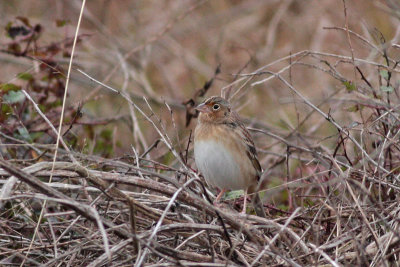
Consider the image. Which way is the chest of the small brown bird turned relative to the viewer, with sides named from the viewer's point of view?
facing the viewer and to the left of the viewer

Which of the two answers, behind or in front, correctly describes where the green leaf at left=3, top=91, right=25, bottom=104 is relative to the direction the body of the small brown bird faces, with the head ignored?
in front

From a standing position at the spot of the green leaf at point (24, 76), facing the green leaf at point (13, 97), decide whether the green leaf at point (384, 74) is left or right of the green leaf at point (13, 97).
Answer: left

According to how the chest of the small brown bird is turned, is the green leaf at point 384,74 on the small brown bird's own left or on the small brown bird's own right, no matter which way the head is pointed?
on the small brown bird's own left
